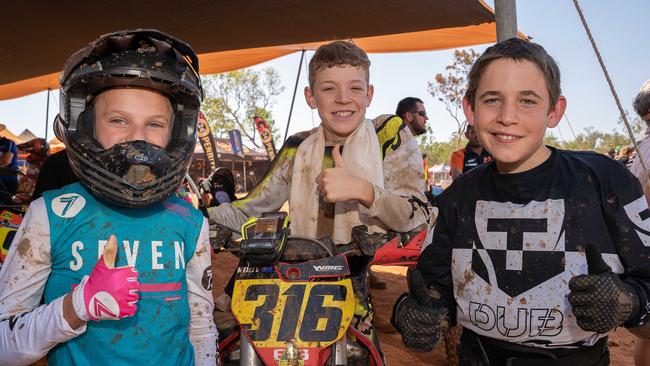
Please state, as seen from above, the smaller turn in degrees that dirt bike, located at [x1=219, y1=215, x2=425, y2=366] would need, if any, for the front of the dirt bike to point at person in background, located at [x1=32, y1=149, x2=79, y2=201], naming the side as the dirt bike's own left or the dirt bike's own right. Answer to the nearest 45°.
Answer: approximately 135° to the dirt bike's own right

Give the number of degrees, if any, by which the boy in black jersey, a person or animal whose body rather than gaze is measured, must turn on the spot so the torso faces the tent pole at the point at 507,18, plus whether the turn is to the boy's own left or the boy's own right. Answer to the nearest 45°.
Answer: approximately 180°

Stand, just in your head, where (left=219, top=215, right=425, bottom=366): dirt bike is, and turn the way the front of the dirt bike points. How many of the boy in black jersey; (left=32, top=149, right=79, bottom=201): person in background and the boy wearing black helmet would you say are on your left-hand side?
1

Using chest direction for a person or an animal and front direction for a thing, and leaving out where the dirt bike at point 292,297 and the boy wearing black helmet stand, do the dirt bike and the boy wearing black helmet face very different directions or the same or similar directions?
same or similar directions

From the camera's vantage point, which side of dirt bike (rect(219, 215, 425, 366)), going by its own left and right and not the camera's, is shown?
front

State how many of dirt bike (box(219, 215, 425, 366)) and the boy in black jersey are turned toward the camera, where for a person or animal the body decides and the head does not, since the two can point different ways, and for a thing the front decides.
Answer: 2

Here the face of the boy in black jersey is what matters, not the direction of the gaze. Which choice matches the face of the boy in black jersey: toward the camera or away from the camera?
toward the camera

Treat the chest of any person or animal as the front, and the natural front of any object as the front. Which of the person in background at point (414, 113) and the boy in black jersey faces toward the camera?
the boy in black jersey

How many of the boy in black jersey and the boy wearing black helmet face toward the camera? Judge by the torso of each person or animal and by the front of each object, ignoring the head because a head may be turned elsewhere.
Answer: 2

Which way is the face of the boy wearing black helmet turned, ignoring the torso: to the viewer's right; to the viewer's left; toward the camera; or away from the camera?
toward the camera

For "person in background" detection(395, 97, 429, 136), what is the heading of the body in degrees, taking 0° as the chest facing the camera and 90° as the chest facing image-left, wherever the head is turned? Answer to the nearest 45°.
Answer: approximately 270°

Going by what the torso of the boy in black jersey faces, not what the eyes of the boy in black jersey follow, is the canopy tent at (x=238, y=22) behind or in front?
behind
